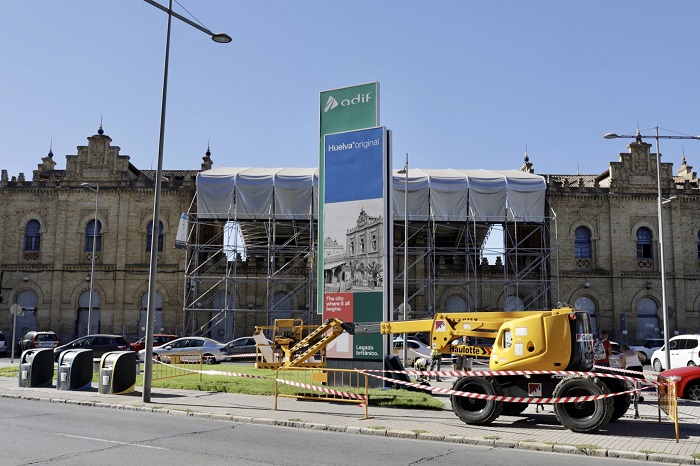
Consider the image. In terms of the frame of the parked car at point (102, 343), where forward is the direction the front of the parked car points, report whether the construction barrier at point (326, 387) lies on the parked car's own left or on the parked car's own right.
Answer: on the parked car's own left

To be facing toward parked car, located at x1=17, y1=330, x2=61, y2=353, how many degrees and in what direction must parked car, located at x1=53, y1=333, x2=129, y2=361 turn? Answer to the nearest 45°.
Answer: approximately 45° to its right

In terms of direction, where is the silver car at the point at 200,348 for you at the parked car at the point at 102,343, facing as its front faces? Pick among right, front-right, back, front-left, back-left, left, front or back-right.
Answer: back-left

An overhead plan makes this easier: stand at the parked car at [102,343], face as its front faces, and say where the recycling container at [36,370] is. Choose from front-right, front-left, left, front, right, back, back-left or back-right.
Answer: left

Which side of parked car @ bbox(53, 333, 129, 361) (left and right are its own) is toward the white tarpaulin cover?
back

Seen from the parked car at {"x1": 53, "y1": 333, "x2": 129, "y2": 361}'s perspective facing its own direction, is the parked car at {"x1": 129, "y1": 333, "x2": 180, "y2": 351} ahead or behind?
behind

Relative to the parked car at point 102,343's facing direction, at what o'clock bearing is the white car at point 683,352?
The white car is roughly at 7 o'clock from the parked car.

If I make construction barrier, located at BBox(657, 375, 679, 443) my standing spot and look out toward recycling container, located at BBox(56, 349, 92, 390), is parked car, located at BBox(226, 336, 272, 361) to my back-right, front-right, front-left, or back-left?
front-right

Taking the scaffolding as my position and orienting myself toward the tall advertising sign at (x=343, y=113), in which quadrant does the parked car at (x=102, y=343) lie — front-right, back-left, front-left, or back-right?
front-right

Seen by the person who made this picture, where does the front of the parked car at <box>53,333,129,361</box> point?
facing to the left of the viewer

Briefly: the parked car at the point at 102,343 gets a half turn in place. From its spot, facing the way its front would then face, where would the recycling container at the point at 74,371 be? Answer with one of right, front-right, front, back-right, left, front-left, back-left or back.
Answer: right

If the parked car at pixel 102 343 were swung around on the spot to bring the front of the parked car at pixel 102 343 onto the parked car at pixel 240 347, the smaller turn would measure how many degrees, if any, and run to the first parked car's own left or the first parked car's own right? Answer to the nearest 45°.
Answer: approximately 135° to the first parked car's own left
